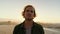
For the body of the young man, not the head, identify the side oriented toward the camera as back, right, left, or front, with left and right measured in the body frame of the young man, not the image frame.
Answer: front
